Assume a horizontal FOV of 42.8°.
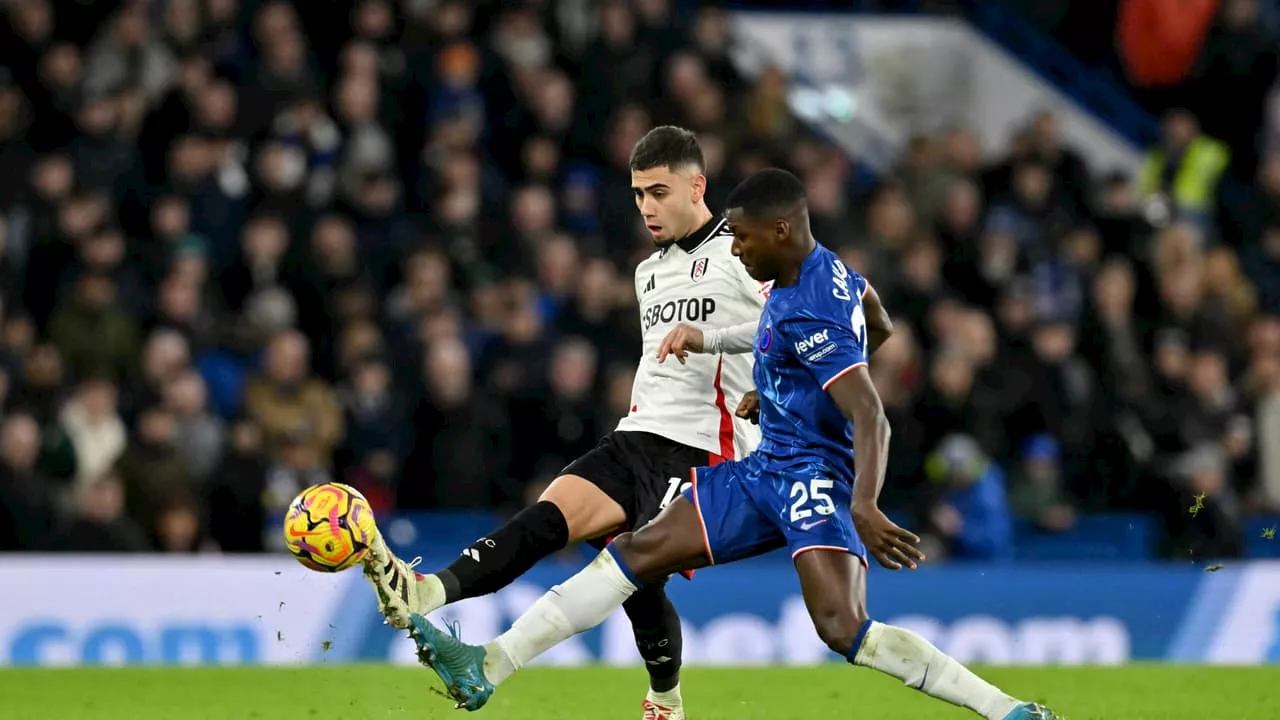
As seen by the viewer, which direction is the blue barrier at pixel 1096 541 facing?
toward the camera

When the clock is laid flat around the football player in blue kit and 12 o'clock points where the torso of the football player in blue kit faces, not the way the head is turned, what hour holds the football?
The football is roughly at 12 o'clock from the football player in blue kit.

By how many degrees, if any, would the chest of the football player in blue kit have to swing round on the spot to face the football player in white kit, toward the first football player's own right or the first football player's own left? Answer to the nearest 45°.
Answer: approximately 45° to the first football player's own right

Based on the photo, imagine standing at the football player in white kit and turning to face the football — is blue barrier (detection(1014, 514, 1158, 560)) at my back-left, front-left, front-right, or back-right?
back-right

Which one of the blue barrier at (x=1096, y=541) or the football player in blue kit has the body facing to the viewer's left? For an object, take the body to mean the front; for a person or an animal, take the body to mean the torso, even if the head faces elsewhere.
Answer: the football player in blue kit

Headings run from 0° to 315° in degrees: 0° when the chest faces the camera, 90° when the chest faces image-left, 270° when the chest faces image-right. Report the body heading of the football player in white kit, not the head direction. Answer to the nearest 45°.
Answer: approximately 45°

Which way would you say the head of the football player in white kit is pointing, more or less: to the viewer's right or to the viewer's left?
to the viewer's left

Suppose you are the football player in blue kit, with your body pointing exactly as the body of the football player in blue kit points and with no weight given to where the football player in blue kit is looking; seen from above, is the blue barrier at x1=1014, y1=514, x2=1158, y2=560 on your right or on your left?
on your right

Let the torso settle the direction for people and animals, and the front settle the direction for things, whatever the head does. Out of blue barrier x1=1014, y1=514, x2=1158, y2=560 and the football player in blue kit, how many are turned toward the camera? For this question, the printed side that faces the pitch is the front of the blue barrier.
1

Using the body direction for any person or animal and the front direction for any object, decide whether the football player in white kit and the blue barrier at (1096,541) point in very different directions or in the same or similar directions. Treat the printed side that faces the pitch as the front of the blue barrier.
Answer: same or similar directions

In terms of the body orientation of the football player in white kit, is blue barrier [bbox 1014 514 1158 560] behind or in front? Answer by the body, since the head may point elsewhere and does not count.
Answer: behind

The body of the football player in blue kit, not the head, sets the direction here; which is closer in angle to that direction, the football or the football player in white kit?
the football

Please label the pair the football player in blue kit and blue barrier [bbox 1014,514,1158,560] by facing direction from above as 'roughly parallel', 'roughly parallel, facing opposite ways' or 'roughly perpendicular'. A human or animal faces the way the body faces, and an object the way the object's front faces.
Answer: roughly perpendicular

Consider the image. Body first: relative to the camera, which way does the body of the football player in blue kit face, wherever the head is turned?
to the viewer's left

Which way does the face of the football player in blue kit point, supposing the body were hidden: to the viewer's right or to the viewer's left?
to the viewer's left

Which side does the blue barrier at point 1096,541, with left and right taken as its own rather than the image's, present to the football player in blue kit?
front
